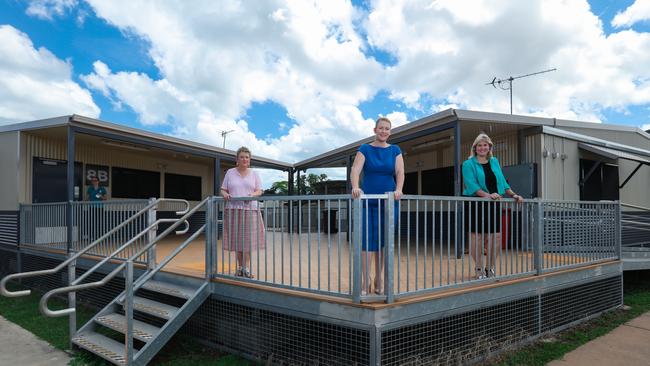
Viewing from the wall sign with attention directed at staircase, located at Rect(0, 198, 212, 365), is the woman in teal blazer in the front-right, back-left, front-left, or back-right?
front-left

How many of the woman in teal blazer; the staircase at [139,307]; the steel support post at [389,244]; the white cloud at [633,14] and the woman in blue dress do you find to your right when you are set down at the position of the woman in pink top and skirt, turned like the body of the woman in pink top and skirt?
1

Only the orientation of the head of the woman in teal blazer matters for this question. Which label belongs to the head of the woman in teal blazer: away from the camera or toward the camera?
toward the camera

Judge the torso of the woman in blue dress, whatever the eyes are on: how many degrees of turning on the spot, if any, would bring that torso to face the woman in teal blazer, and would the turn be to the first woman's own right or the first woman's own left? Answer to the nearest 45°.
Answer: approximately 135° to the first woman's own left

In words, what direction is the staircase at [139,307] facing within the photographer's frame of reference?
facing the viewer and to the left of the viewer

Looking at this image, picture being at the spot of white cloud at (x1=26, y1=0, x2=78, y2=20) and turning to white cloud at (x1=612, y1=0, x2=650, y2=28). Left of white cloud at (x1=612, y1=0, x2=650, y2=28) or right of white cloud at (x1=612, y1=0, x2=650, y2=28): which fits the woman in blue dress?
right

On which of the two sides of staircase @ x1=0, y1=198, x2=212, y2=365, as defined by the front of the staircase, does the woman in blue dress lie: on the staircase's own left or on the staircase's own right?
on the staircase's own left

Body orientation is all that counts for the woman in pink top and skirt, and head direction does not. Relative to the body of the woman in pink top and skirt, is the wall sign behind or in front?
behind

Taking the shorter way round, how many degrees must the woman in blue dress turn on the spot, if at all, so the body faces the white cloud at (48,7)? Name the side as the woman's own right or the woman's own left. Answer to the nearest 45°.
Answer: approximately 135° to the woman's own right

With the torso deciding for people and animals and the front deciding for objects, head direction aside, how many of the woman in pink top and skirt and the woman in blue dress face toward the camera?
2

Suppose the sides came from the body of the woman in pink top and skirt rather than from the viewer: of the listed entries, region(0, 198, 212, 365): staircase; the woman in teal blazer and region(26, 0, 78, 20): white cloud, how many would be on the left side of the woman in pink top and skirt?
1

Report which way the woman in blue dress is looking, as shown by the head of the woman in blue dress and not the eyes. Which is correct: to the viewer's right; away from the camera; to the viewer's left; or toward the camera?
toward the camera

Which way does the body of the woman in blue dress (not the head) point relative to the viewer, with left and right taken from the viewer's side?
facing the viewer

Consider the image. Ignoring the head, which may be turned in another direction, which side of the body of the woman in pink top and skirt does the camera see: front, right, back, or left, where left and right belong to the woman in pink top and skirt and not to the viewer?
front
